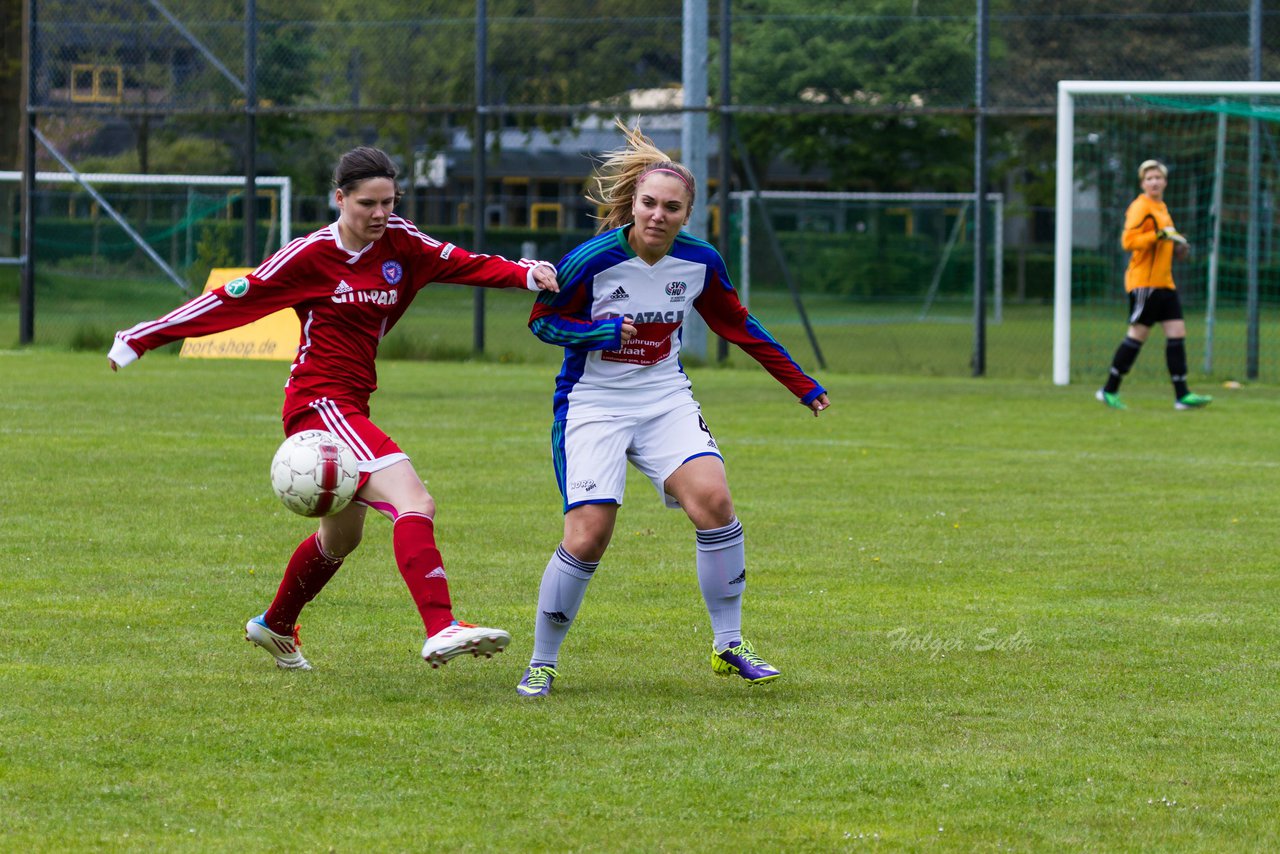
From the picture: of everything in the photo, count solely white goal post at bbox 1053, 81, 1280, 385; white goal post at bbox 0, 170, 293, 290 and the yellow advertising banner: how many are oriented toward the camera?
3

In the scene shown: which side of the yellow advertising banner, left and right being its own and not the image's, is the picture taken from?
front

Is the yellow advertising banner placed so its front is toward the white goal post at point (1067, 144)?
no

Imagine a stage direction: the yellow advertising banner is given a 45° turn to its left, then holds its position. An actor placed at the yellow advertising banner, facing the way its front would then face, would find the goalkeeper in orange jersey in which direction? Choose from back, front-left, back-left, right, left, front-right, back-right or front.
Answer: front

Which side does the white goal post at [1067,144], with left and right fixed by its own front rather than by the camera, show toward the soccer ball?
front

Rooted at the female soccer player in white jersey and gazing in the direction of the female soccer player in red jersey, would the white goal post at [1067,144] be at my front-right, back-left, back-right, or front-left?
back-right

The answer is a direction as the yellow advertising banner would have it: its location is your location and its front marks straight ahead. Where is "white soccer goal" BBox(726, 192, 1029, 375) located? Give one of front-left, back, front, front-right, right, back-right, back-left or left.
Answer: back-left

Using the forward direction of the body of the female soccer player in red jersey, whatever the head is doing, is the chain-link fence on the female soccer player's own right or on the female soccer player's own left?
on the female soccer player's own left

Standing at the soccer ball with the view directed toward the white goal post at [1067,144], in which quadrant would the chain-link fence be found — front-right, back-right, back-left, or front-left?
front-left

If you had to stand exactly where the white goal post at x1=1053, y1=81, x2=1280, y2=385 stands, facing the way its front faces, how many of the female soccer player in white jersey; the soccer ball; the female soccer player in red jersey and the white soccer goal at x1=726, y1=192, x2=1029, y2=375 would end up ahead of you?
3

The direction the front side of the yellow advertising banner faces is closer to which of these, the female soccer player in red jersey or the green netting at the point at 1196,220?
the female soccer player in red jersey

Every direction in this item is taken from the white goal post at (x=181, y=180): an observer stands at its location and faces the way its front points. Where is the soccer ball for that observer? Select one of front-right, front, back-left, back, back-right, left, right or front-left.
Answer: front

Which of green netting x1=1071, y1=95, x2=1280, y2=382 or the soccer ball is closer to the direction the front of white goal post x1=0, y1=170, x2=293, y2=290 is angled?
the soccer ball

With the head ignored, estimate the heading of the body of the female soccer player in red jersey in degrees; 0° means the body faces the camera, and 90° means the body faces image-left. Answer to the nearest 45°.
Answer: approximately 315°

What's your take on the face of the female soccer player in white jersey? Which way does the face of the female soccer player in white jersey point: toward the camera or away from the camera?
toward the camera

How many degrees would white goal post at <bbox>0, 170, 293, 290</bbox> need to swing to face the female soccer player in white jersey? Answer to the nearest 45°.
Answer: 0° — it already faces them

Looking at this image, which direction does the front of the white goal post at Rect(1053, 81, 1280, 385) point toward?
toward the camera

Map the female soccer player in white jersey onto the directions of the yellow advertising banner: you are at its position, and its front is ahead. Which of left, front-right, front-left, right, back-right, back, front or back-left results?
front

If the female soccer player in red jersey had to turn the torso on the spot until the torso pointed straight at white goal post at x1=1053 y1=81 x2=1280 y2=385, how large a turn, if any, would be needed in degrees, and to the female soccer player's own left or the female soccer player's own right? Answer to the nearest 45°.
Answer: approximately 90° to the female soccer player's own left

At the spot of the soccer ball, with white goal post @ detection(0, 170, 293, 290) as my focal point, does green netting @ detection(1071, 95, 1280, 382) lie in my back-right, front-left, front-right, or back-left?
front-right
